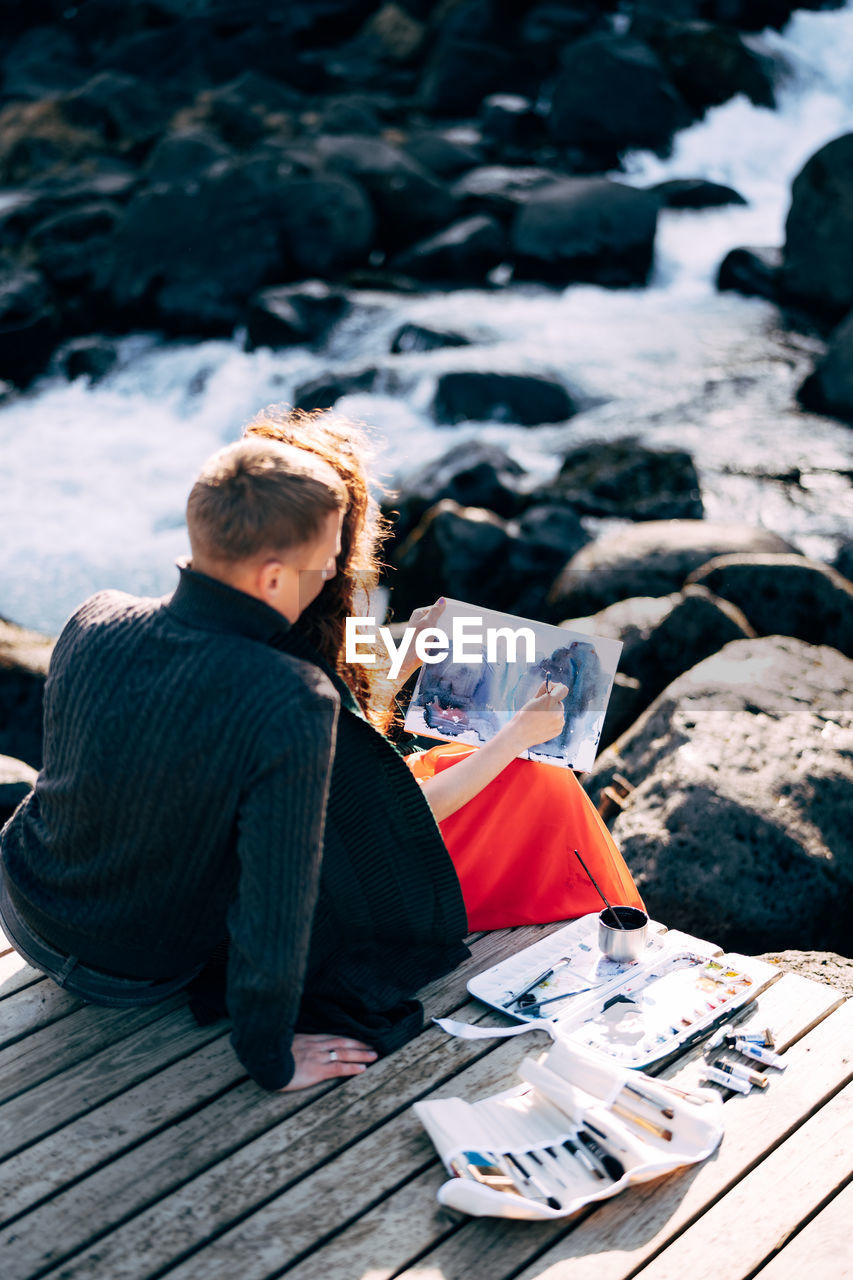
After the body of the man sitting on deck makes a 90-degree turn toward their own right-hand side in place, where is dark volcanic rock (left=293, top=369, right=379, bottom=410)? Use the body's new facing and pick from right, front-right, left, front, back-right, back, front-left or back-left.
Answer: back-left

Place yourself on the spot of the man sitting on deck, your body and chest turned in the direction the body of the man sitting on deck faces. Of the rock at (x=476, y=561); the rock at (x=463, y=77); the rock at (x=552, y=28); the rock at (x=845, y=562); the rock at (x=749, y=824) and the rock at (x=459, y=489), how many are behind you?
0

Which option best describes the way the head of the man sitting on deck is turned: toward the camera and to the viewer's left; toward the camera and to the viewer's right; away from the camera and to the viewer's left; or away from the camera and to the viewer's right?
away from the camera and to the viewer's right

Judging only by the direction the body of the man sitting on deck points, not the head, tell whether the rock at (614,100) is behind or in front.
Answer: in front

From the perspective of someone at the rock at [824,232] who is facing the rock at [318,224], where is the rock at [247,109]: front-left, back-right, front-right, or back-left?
front-right

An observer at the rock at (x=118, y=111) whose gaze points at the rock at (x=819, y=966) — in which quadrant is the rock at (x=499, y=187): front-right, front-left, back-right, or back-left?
front-left

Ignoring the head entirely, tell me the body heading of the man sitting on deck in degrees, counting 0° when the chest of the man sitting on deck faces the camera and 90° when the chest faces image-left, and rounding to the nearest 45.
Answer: approximately 225°

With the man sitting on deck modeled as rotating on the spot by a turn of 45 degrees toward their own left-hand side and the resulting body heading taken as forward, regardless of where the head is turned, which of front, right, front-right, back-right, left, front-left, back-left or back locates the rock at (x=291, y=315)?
front

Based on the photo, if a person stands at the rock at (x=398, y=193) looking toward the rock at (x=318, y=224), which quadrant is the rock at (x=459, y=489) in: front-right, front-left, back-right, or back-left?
front-left

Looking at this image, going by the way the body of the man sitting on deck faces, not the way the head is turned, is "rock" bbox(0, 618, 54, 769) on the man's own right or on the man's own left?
on the man's own left
